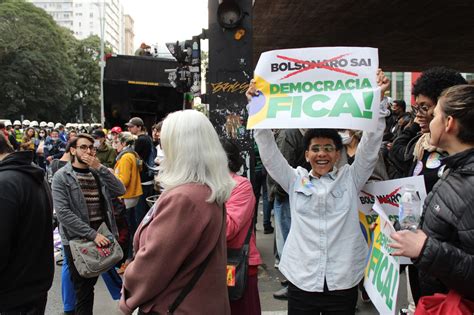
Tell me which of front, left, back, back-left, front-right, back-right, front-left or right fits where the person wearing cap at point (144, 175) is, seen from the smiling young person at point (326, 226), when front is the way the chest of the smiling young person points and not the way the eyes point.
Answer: back-right

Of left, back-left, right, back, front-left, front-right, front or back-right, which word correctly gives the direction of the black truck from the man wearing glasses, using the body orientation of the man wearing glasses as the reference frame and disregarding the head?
back-left

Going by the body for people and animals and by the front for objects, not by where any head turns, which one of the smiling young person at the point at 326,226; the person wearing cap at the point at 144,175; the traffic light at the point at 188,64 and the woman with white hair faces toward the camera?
the smiling young person

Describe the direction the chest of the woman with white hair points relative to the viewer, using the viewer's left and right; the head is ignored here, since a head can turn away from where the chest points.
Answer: facing away from the viewer and to the left of the viewer

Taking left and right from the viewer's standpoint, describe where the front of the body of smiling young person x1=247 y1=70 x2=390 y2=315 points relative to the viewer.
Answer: facing the viewer

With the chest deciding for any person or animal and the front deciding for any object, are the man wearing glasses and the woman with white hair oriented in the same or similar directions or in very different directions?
very different directions

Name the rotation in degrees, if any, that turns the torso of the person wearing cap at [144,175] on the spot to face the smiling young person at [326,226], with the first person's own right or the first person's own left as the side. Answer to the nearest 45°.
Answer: approximately 90° to the first person's own left

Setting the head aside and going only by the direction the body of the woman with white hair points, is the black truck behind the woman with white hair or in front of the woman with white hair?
in front

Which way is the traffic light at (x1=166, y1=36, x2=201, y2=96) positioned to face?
to the viewer's left

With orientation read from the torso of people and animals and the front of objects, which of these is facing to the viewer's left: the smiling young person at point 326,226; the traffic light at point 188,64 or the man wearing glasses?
the traffic light

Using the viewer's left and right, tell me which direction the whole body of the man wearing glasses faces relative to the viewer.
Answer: facing the viewer and to the right of the viewer
